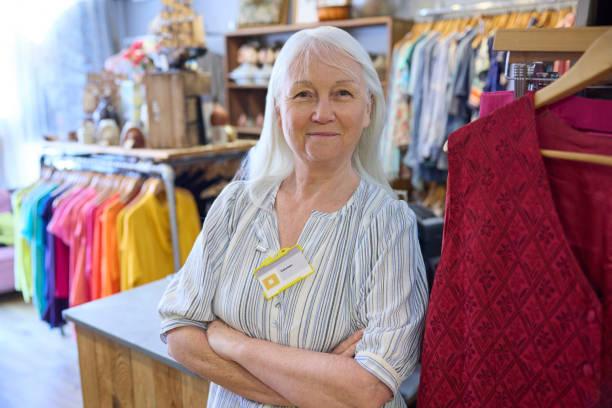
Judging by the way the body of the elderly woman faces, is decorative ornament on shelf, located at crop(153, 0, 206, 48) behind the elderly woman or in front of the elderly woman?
behind

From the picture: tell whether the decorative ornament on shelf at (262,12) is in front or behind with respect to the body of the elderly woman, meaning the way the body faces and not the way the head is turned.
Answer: behind

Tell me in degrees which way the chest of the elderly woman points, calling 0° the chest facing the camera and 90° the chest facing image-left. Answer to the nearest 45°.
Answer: approximately 0°

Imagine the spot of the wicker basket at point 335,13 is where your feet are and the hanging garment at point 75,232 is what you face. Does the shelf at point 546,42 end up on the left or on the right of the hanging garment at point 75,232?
left

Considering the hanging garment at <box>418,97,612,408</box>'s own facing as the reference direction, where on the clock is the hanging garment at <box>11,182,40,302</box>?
the hanging garment at <box>11,182,40,302</box> is roughly at 4 o'clock from the hanging garment at <box>418,97,612,408</box>.

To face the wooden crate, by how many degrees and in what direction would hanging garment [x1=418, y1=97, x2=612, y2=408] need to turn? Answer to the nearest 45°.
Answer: approximately 135° to its right

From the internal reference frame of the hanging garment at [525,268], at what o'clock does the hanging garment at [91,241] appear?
the hanging garment at [91,241] is roughly at 4 o'clock from the hanging garment at [525,268].

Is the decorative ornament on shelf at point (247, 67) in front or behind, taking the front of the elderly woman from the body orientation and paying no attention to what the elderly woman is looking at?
behind

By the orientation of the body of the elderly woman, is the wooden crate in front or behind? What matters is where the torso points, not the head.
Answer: behind

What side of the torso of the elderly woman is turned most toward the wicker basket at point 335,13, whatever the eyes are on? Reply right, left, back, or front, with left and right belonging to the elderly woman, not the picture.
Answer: back

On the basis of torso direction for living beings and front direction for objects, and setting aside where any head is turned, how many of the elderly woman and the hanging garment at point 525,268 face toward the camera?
2

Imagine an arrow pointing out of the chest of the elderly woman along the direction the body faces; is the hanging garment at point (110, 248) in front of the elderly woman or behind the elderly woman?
behind
